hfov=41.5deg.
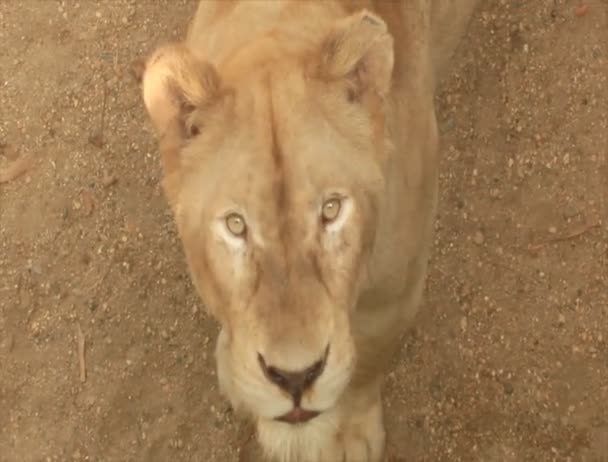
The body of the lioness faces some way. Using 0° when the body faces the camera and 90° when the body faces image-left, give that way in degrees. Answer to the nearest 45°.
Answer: approximately 0°
